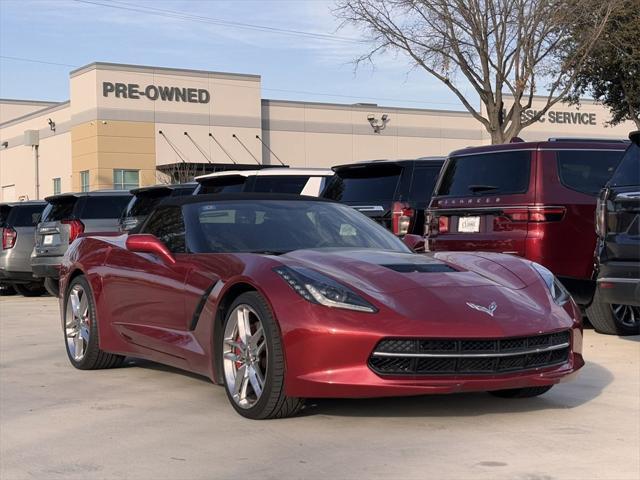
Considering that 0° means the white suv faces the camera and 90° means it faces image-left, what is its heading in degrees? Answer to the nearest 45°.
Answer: approximately 225°

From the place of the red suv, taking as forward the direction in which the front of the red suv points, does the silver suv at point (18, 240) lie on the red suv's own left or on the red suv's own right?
on the red suv's own left

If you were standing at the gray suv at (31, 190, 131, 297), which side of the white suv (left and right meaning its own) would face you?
left

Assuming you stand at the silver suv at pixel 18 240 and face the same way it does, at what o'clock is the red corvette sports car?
The red corvette sports car is roughly at 4 o'clock from the silver suv.

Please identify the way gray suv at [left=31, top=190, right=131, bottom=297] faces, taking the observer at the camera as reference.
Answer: facing away from the viewer and to the right of the viewer

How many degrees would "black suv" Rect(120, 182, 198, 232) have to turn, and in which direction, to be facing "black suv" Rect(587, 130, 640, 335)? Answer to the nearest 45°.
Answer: approximately 90° to its right

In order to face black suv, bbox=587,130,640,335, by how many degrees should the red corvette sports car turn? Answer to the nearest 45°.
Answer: approximately 90° to its left

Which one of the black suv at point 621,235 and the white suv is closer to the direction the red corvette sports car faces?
the black suv

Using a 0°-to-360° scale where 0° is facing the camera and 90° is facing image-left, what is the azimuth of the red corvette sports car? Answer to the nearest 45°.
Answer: approximately 315°

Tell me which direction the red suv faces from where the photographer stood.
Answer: facing away from the viewer and to the right of the viewer
